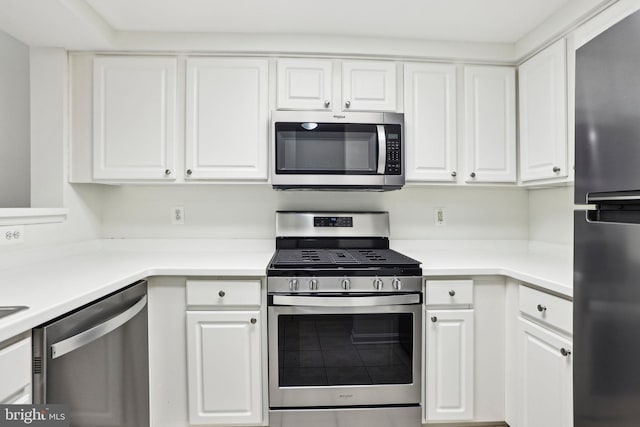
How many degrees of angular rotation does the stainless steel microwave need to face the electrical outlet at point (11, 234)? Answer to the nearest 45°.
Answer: approximately 90° to its right

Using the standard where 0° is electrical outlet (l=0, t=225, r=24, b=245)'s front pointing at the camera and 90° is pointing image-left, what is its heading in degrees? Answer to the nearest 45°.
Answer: approximately 315°
